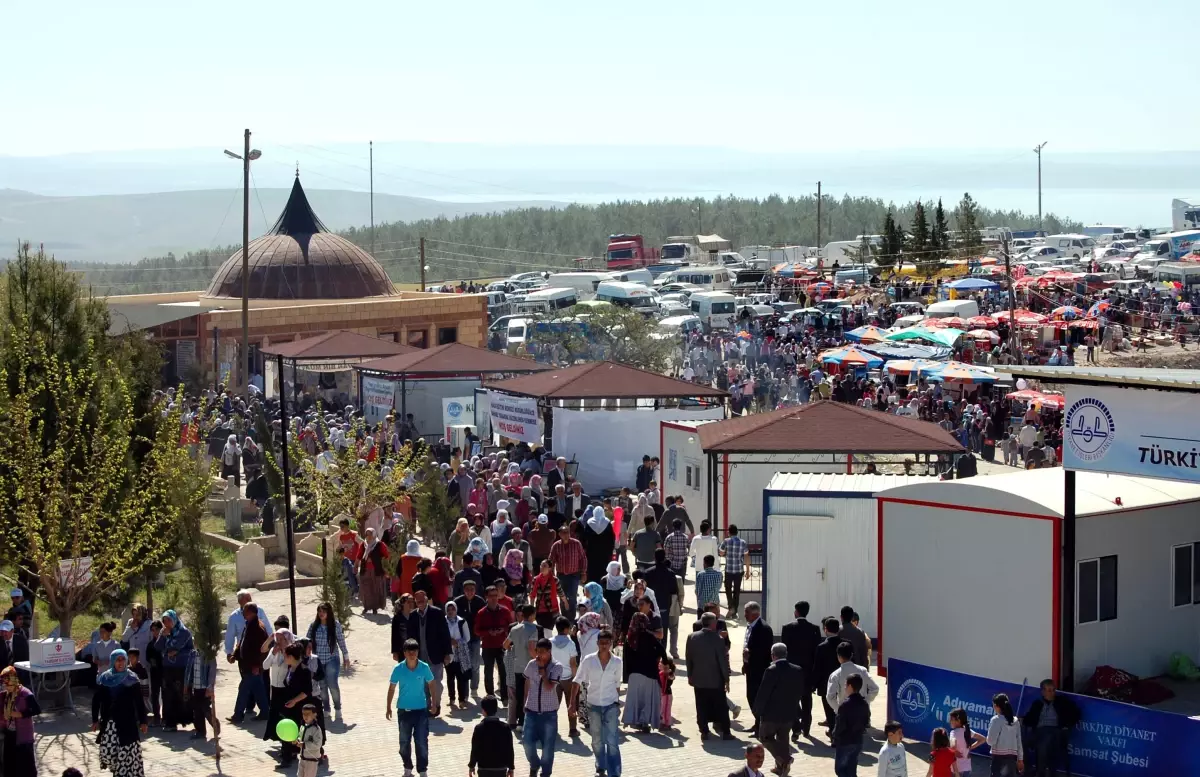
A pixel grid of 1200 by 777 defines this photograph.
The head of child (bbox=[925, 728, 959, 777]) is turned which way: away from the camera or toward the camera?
away from the camera

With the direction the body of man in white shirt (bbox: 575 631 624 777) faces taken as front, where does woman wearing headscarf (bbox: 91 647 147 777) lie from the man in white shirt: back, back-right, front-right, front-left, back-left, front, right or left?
right

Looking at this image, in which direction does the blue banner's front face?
toward the camera

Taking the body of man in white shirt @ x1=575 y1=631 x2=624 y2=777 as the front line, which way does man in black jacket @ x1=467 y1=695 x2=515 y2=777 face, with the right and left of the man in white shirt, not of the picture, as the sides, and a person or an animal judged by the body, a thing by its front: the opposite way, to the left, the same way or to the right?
the opposite way

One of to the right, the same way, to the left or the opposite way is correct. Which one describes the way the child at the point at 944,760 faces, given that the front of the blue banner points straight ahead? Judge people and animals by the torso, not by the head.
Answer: the opposite way

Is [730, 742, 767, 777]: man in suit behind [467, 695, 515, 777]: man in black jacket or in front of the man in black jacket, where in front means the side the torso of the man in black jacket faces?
behind

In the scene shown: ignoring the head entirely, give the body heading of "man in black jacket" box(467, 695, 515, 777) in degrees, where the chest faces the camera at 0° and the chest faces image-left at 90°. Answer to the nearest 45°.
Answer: approximately 180°

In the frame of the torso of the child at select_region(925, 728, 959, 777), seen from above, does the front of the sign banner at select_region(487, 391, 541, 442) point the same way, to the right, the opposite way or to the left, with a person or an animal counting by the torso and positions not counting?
the opposite way

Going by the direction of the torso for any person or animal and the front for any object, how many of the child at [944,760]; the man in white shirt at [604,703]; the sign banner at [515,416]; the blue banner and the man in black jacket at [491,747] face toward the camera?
3

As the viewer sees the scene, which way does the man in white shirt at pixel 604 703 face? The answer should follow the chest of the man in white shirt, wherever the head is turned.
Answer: toward the camera

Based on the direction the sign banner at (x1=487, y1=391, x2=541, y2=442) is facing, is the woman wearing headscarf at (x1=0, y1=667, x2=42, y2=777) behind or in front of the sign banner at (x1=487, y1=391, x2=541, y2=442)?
in front

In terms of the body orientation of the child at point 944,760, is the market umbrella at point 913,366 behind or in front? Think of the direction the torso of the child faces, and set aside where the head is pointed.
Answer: in front

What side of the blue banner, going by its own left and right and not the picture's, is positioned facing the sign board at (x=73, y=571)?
right

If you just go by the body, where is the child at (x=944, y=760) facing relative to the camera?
away from the camera
